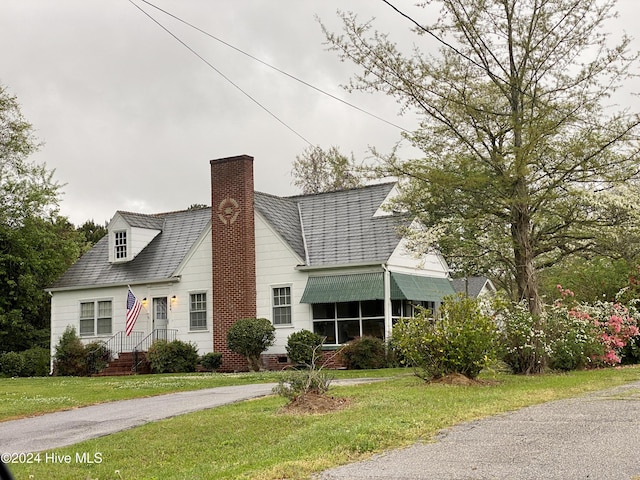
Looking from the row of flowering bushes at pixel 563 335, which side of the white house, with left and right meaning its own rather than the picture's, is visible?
left

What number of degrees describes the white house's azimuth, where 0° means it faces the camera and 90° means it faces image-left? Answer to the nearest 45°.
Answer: approximately 45°

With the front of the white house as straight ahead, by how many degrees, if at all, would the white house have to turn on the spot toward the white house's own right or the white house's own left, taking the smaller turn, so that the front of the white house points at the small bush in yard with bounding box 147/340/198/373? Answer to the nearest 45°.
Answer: approximately 45° to the white house's own right

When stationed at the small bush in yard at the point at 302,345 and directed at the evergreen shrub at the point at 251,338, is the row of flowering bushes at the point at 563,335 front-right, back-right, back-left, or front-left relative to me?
back-left

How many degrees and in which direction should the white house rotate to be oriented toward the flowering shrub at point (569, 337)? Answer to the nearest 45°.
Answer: approximately 90° to its left

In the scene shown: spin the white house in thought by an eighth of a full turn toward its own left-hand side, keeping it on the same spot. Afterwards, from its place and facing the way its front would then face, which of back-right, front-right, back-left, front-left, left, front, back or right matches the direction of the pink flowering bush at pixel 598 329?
front-left

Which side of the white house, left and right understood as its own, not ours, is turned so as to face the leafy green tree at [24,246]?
right

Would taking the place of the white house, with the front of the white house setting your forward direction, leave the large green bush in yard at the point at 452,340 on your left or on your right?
on your left

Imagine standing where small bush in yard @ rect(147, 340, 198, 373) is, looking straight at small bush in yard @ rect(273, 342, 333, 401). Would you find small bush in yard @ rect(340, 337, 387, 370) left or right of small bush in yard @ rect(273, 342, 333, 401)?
left
